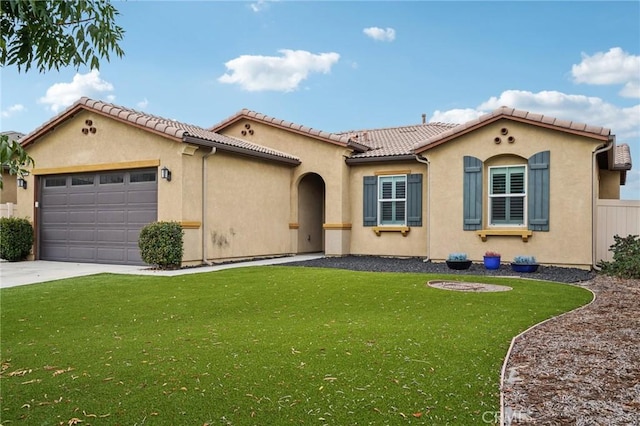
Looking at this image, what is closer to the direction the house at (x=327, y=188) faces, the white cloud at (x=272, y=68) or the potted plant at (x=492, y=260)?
the potted plant

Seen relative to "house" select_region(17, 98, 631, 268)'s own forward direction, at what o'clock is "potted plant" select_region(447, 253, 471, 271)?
The potted plant is roughly at 10 o'clock from the house.

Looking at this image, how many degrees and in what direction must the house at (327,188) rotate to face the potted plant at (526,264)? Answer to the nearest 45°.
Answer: approximately 45° to its left

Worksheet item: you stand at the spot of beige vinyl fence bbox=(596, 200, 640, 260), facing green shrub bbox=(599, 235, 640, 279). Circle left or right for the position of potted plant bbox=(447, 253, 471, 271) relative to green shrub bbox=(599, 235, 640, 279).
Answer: right

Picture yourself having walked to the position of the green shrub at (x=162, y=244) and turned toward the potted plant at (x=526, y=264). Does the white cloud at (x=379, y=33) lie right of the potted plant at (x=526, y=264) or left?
left

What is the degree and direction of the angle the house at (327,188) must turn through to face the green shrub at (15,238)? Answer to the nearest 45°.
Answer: approximately 90° to its right

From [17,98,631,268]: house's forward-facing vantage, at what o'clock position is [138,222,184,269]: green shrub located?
The green shrub is roughly at 2 o'clock from the house.

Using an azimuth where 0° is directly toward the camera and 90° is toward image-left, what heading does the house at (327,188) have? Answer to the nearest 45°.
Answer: approximately 0°

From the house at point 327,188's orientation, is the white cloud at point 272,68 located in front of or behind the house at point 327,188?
behind

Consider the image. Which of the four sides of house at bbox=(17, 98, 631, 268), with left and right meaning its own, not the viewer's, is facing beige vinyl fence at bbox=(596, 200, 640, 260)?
left
